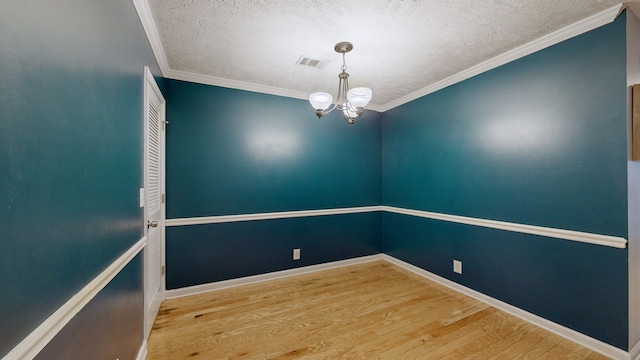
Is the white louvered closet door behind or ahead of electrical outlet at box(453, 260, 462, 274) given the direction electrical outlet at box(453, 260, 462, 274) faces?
ahead

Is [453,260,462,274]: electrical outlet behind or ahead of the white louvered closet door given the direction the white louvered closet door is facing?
ahead

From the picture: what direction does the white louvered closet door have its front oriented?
to the viewer's right

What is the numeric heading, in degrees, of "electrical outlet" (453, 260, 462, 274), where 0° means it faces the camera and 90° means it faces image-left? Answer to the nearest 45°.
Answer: approximately 45°

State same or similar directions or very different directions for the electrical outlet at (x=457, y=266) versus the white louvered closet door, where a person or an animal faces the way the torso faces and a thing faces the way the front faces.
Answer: very different directions

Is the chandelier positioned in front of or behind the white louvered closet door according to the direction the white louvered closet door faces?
in front

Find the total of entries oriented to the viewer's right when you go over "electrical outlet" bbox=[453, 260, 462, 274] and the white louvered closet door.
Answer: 1
